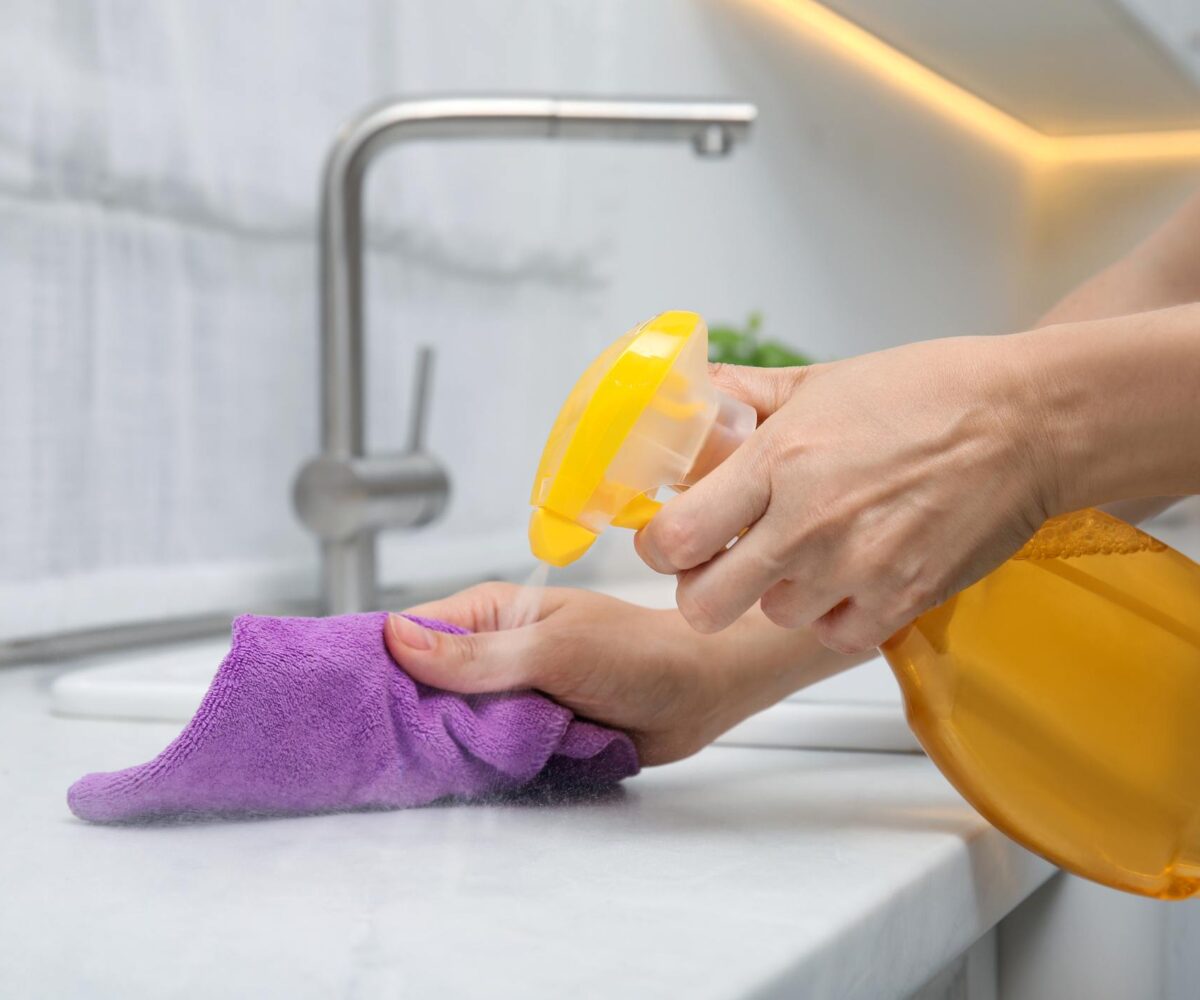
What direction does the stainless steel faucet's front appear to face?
to the viewer's right
